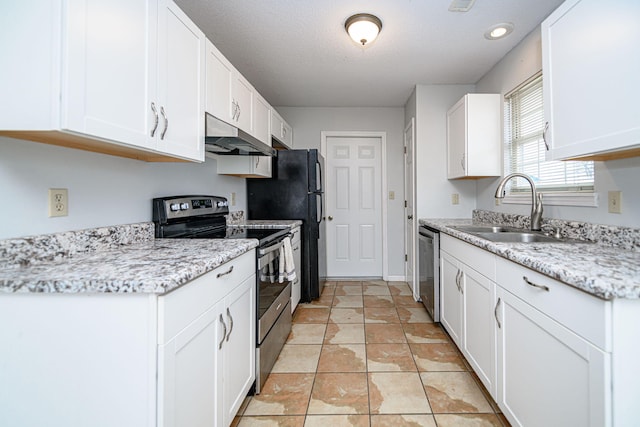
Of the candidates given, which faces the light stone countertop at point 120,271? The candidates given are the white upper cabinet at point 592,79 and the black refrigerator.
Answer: the white upper cabinet

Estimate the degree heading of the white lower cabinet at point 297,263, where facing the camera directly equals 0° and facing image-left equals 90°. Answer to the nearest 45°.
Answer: approximately 270°

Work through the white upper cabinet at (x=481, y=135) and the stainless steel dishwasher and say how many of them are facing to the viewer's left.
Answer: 2

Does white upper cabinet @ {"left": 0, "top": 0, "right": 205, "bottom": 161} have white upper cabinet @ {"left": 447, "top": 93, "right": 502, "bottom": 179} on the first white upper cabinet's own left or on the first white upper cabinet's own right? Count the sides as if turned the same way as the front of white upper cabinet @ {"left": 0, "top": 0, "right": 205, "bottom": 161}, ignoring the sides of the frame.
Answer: on the first white upper cabinet's own left

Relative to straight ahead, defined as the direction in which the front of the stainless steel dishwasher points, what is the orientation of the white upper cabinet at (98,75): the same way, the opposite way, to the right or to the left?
the opposite way

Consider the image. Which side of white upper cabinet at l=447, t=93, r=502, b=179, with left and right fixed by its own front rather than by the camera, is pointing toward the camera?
left

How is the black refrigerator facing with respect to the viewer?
to the viewer's right

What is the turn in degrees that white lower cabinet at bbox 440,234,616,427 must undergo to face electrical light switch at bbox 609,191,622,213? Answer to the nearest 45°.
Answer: approximately 180°

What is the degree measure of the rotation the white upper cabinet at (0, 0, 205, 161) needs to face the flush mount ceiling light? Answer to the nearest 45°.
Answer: approximately 45° to its left

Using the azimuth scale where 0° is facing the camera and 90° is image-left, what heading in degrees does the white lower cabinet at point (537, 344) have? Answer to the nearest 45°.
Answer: approximately 45°

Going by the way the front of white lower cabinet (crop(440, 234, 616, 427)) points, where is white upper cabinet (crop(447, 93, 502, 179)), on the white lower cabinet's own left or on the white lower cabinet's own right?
on the white lower cabinet's own right
